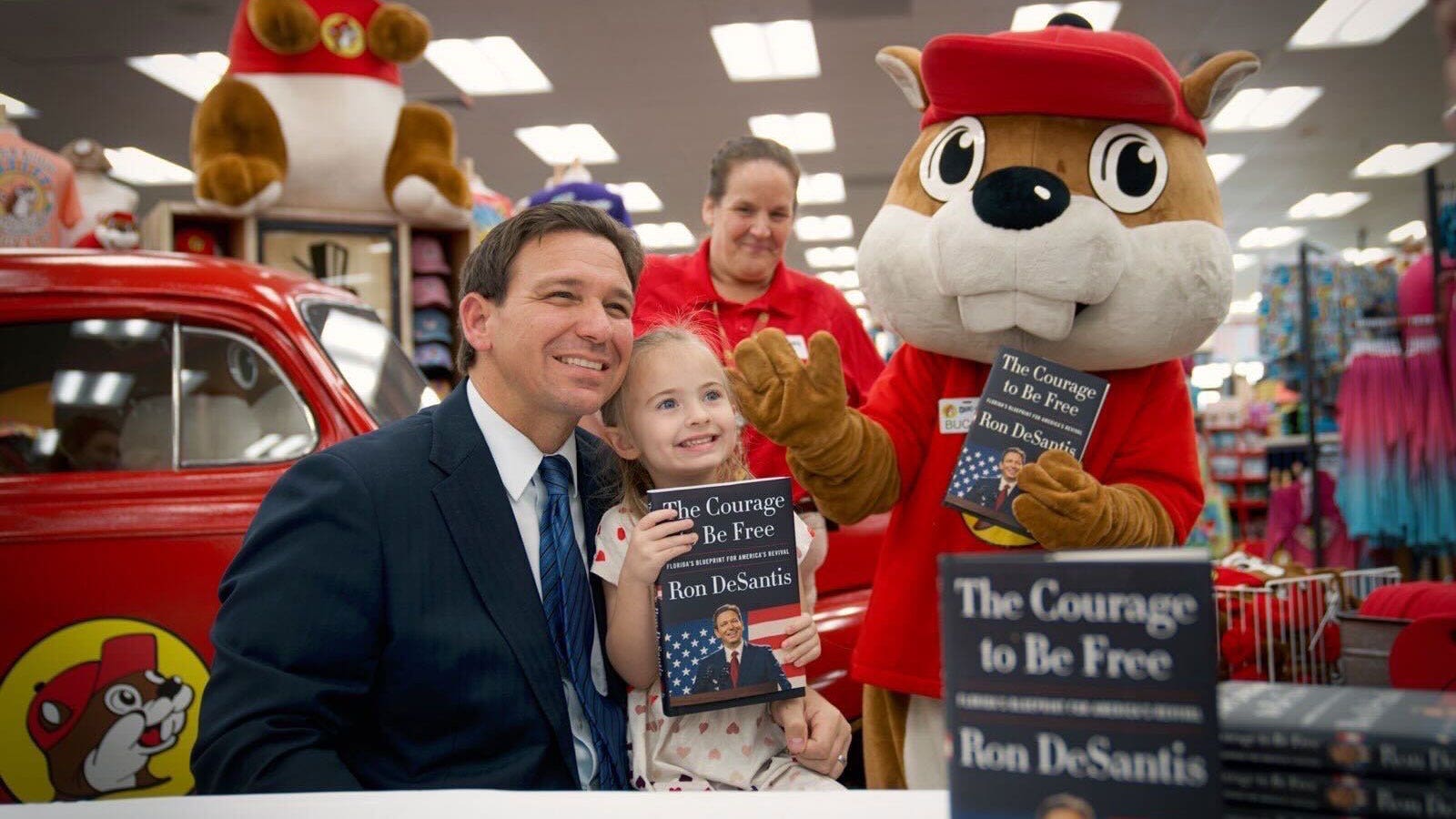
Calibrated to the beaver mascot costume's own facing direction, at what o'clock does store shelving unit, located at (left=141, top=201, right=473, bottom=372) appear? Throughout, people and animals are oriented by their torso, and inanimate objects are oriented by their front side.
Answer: The store shelving unit is roughly at 4 o'clock from the beaver mascot costume.

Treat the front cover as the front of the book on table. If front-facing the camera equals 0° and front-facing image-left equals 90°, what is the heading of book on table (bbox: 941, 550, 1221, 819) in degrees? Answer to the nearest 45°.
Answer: approximately 0°

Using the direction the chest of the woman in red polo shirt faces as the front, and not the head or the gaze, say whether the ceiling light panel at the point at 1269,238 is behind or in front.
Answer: behind

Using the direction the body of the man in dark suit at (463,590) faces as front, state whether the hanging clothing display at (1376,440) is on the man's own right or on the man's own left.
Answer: on the man's own left

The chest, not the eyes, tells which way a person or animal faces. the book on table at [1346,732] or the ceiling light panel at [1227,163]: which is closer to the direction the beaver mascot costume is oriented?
the book on table

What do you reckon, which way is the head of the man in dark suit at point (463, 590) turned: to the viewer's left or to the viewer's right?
to the viewer's right

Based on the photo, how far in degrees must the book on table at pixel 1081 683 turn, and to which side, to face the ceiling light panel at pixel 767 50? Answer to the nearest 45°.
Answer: approximately 180°

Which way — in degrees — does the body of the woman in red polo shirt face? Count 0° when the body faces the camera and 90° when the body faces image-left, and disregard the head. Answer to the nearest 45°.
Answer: approximately 0°

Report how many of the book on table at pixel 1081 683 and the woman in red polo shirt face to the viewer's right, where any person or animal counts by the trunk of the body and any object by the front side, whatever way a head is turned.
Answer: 0

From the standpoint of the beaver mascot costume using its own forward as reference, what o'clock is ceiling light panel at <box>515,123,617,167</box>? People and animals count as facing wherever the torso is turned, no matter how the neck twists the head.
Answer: The ceiling light panel is roughly at 5 o'clock from the beaver mascot costume.

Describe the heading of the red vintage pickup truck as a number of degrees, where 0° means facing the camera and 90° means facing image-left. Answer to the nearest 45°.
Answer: approximately 270°

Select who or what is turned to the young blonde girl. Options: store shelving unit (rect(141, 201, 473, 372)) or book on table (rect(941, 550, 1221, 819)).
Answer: the store shelving unit

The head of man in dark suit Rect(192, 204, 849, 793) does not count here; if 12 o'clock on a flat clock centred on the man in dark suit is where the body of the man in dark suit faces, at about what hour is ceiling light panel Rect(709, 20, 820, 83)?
The ceiling light panel is roughly at 8 o'clock from the man in dark suit.
